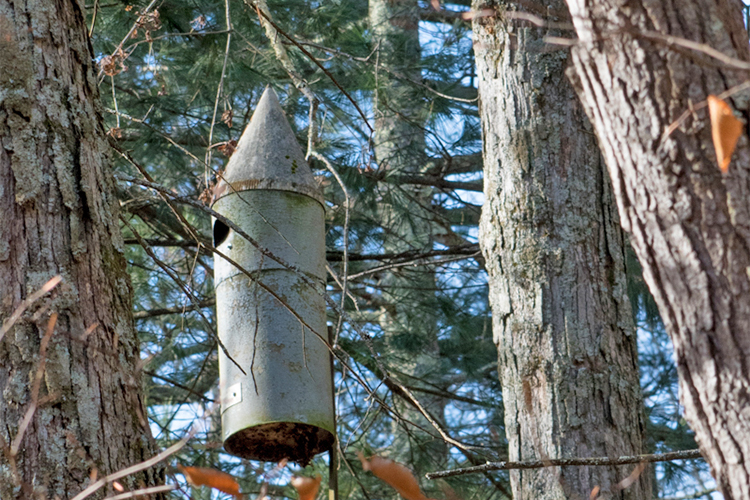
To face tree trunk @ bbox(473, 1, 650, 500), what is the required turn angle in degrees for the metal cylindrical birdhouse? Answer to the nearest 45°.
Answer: approximately 135° to its left

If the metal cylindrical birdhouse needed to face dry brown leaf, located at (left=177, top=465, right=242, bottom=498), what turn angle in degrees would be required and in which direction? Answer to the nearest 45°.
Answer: approximately 45° to its left

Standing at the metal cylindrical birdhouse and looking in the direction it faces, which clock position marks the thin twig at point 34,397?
The thin twig is roughly at 11 o'clock from the metal cylindrical birdhouse.

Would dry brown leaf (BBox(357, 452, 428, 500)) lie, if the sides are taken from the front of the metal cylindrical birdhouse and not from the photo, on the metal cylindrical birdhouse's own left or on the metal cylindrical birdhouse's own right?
on the metal cylindrical birdhouse's own left

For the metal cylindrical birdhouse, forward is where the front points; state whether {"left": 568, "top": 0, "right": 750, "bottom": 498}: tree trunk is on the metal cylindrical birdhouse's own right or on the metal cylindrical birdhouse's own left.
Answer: on the metal cylindrical birdhouse's own left

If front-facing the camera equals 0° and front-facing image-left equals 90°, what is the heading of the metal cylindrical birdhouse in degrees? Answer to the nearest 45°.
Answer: approximately 45°
